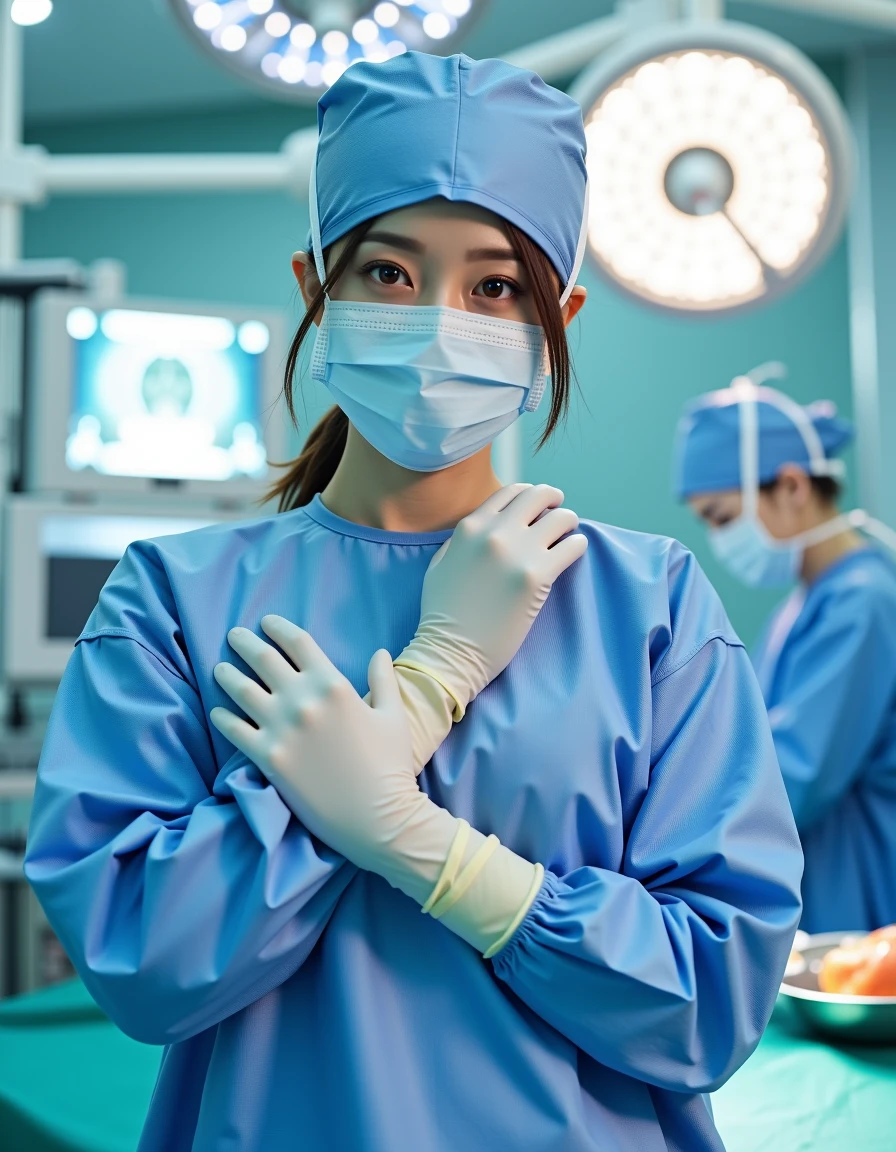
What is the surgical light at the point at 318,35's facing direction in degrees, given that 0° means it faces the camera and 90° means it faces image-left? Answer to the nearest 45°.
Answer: approximately 0°

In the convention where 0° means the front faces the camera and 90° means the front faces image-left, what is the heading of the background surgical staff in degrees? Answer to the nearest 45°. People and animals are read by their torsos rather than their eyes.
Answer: approximately 90°

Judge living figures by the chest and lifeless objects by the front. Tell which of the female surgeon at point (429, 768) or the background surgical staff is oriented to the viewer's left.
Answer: the background surgical staff

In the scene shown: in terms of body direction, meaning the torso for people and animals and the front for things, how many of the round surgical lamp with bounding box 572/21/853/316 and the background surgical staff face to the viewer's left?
1

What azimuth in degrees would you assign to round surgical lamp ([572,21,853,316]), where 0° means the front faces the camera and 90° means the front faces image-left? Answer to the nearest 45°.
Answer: approximately 0°
